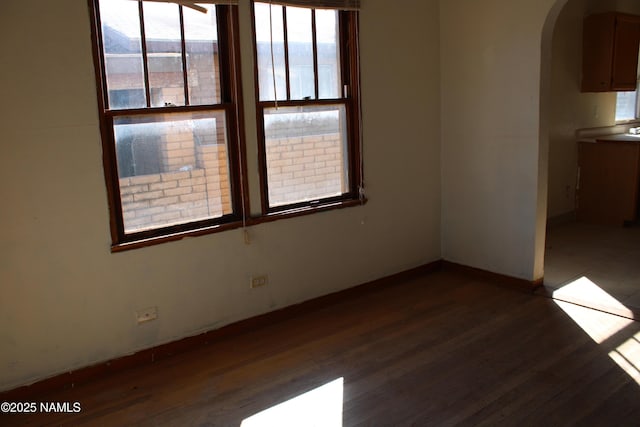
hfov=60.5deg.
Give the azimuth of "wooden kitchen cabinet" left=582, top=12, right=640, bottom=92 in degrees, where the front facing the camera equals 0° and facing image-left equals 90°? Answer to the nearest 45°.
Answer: approximately 315°

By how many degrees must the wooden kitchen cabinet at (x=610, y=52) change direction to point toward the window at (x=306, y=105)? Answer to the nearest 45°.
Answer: approximately 90° to its right

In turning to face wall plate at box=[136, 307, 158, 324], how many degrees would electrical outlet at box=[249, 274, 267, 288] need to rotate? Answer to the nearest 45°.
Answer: approximately 45° to its right

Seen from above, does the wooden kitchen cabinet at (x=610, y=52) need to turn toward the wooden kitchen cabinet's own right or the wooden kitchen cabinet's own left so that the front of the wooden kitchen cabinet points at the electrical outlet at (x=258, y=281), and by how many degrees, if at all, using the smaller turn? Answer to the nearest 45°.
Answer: approximately 90° to the wooden kitchen cabinet's own right

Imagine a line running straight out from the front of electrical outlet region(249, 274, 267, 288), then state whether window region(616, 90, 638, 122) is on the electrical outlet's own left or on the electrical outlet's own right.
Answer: on the electrical outlet's own left
